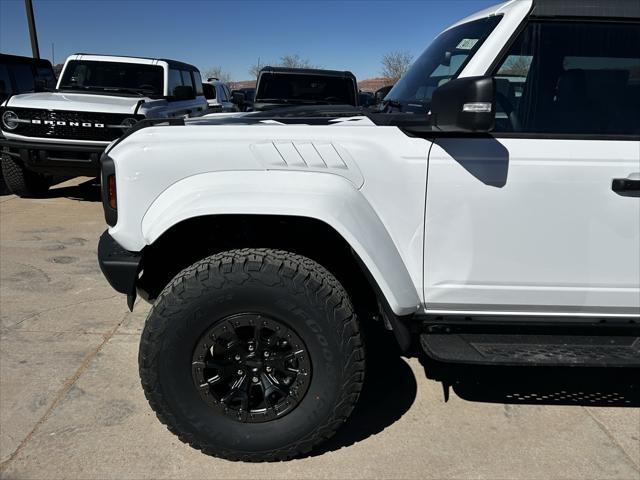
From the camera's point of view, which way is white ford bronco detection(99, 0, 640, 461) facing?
to the viewer's left

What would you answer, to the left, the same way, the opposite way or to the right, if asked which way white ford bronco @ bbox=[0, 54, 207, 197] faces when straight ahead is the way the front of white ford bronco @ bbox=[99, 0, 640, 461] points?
to the left

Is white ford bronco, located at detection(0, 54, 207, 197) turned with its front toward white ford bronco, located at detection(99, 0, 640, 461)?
no

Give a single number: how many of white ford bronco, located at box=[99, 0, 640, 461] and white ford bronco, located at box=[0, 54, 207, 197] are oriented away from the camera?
0

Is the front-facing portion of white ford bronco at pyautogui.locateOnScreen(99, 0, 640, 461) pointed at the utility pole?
no

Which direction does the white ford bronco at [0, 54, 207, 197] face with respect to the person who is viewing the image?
facing the viewer and to the left of the viewer

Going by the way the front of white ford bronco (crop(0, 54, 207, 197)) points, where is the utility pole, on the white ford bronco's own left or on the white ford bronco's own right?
on the white ford bronco's own right

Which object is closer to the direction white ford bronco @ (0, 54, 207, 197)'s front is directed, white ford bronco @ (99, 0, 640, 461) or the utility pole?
the white ford bronco
